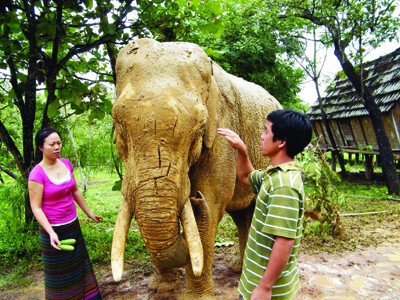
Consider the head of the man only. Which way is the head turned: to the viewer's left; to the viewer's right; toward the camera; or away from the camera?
to the viewer's left

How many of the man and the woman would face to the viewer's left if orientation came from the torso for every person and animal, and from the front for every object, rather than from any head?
1

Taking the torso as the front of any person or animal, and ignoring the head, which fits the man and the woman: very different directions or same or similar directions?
very different directions

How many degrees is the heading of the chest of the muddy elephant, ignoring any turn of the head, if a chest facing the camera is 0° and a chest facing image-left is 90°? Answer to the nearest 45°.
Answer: approximately 45°

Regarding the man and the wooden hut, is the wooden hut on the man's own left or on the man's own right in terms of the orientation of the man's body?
on the man's own right

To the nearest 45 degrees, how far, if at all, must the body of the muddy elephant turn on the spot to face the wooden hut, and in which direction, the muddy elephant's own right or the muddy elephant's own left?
approximately 180°

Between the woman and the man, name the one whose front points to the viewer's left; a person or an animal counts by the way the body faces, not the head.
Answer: the man

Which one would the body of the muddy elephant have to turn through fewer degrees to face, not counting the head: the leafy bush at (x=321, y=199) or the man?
the man

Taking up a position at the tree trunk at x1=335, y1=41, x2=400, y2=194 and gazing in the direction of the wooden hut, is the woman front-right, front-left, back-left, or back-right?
back-left

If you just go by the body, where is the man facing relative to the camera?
to the viewer's left

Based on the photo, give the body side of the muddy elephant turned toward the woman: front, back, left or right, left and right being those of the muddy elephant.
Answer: right

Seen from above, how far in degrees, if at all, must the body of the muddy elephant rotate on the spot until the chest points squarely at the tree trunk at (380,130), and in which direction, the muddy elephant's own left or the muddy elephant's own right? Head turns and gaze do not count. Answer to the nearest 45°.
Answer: approximately 180°

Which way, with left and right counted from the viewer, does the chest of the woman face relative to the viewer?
facing the viewer and to the right of the viewer
